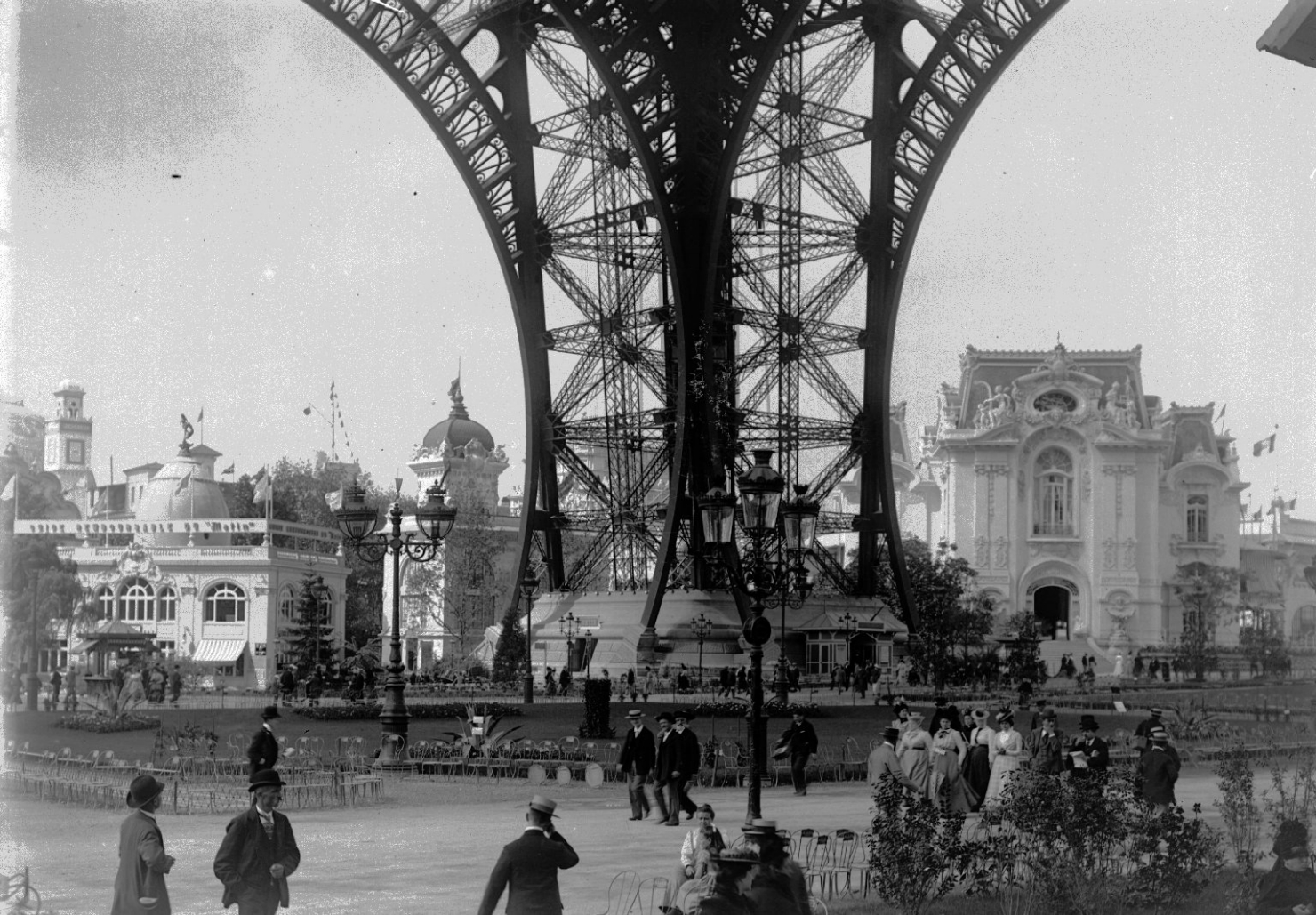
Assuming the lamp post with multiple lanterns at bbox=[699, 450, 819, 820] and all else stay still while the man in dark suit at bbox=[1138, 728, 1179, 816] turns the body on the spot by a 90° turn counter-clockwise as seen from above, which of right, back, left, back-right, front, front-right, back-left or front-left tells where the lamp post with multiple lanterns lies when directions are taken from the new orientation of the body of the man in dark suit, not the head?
front

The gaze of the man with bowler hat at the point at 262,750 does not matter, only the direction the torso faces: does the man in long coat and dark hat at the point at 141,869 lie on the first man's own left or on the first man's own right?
on the first man's own right

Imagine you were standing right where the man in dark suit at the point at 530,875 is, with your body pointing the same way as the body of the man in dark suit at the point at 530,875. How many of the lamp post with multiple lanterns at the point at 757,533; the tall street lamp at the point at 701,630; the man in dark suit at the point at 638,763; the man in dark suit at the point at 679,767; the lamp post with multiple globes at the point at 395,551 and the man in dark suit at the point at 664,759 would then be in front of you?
6

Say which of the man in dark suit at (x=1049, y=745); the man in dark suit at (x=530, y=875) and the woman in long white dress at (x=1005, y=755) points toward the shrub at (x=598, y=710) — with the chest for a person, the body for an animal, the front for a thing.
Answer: the man in dark suit at (x=530, y=875)

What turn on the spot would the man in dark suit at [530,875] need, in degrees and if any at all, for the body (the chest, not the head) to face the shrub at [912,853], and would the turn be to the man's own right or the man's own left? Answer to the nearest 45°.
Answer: approximately 45° to the man's own right

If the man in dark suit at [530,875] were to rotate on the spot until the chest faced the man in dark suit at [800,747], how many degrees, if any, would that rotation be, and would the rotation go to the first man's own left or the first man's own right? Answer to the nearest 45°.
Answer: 0° — they already face them

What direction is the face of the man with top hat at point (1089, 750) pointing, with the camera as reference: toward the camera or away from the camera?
toward the camera

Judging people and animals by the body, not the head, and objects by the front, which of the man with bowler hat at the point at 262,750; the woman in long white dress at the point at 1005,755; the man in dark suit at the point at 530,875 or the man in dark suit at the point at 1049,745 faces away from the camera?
the man in dark suit at the point at 530,875

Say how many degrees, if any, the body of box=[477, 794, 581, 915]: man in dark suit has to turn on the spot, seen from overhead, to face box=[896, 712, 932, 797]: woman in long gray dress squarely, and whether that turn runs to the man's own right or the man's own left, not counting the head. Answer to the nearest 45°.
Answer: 0° — they already face them

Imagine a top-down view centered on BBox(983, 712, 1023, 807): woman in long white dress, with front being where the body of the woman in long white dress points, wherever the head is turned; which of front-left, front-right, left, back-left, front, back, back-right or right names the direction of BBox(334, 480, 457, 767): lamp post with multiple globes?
right

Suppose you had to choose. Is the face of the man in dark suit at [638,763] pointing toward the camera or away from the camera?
toward the camera

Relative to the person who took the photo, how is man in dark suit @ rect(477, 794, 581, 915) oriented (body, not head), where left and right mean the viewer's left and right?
facing away from the viewer

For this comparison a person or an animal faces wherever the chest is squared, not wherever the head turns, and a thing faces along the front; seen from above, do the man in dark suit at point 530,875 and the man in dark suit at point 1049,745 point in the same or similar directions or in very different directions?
very different directions

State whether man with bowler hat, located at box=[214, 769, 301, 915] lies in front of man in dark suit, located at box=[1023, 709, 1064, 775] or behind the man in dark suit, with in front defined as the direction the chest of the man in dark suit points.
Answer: in front

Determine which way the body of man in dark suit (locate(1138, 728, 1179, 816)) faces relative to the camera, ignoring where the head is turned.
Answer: away from the camera

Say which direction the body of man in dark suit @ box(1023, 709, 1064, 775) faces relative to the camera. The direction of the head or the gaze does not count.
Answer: toward the camera
